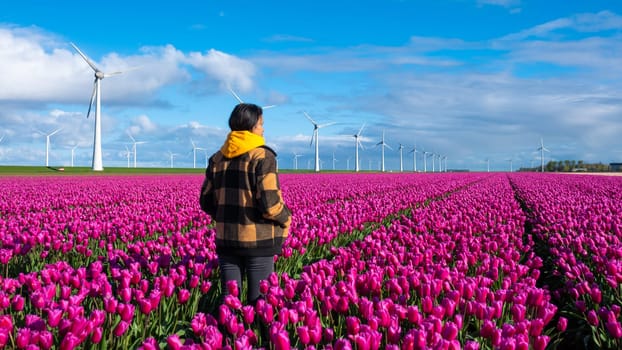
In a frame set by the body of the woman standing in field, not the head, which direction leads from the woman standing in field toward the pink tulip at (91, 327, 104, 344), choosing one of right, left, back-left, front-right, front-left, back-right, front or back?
back

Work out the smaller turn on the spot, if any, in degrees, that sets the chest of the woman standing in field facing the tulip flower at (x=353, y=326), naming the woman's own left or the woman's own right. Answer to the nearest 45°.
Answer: approximately 90° to the woman's own right

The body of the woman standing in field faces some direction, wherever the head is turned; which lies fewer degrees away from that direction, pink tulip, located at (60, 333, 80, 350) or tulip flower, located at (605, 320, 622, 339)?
the tulip flower

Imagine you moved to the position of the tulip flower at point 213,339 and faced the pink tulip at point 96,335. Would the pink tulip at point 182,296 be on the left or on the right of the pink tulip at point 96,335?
right

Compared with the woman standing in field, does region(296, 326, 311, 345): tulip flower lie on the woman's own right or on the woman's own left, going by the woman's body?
on the woman's own right

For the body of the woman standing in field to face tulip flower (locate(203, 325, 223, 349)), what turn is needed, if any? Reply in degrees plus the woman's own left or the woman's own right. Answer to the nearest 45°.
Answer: approximately 135° to the woman's own right

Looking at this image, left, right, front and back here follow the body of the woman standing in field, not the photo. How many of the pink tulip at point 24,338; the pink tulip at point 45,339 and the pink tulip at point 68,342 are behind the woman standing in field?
3

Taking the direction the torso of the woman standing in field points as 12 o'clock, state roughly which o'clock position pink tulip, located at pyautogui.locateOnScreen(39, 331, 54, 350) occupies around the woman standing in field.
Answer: The pink tulip is roughly at 6 o'clock from the woman standing in field.

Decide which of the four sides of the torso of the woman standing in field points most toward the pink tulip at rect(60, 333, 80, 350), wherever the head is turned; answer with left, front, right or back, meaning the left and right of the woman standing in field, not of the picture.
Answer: back

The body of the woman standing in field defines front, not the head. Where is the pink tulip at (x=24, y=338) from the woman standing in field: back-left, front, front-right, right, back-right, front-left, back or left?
back

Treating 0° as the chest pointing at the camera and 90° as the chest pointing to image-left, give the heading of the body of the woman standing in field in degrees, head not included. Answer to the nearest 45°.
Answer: approximately 225°

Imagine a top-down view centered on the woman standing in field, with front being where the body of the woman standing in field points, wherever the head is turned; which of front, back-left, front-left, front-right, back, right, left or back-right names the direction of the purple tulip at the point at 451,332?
right
